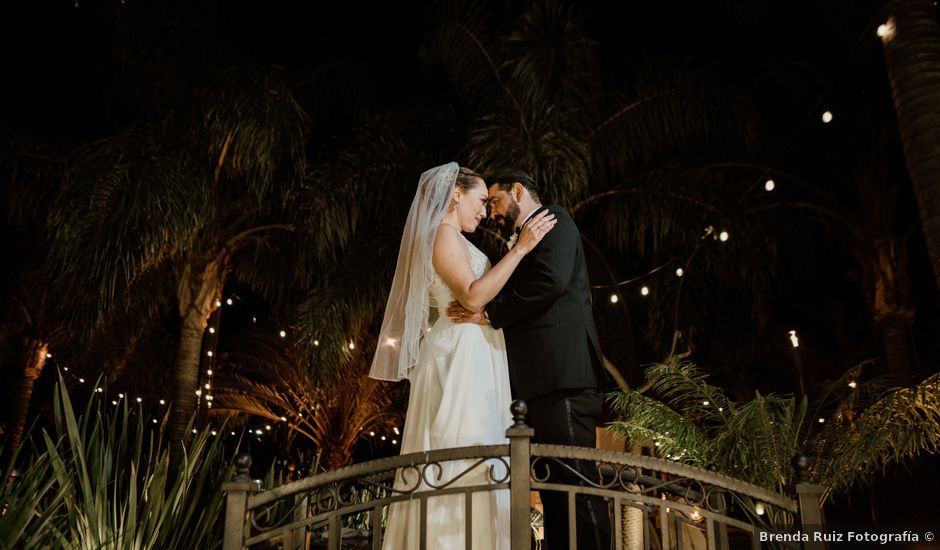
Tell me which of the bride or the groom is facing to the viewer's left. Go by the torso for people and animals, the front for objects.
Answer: the groom

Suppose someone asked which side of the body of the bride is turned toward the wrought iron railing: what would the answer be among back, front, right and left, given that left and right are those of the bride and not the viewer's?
right

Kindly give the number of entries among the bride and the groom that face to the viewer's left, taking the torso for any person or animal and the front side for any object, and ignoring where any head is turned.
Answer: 1

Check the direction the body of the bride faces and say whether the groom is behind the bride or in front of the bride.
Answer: in front

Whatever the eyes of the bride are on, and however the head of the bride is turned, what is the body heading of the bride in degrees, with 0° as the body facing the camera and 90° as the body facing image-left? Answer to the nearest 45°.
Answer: approximately 270°

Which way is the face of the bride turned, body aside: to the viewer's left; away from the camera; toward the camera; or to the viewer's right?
to the viewer's right

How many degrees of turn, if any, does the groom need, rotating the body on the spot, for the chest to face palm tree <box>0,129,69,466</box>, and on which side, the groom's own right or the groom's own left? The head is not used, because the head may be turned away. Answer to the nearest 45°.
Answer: approximately 45° to the groom's own right

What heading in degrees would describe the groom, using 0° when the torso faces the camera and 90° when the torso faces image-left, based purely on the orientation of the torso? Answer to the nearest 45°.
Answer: approximately 90°

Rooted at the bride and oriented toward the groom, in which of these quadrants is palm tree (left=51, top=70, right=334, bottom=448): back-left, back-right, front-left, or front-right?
back-left

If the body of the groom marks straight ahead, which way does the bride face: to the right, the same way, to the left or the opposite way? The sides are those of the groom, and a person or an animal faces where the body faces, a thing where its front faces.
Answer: the opposite way
